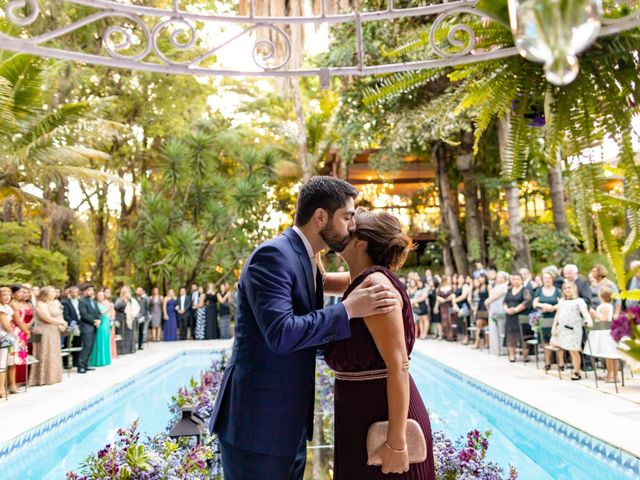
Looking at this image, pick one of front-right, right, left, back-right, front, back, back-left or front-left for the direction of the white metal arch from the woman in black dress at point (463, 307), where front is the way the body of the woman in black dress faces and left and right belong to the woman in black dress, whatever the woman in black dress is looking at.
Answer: front-left

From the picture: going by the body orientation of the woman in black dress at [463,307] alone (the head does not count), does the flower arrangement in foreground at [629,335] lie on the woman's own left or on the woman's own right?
on the woman's own left

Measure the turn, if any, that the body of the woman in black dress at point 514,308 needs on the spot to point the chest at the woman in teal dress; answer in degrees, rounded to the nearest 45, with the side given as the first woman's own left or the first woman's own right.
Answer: approximately 45° to the first woman's own right

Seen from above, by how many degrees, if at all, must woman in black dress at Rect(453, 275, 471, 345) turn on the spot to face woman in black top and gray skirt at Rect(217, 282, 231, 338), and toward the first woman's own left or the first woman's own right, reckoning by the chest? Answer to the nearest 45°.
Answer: approximately 45° to the first woman's own right

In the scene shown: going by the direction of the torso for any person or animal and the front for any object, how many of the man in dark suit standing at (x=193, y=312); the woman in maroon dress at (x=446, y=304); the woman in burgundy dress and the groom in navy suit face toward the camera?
2

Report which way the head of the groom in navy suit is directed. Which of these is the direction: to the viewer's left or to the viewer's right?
to the viewer's right

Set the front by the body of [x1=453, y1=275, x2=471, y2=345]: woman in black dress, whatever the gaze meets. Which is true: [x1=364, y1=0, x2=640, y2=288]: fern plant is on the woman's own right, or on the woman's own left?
on the woman's own left

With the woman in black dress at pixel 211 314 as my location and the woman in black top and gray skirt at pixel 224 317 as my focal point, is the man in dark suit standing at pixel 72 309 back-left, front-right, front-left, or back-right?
back-right

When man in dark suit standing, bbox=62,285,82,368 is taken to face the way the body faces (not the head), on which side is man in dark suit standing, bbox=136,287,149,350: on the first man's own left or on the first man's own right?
on the first man's own left

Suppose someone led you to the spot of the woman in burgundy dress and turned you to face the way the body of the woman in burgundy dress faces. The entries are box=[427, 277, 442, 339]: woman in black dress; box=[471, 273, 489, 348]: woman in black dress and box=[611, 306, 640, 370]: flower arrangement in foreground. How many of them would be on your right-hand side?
2

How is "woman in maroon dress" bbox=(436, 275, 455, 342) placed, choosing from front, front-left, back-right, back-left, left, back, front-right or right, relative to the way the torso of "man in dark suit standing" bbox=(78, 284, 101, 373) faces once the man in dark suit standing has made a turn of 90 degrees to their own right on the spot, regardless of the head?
back-left

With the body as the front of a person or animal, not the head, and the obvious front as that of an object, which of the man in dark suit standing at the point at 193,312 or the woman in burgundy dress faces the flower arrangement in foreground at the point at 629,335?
the man in dark suit standing

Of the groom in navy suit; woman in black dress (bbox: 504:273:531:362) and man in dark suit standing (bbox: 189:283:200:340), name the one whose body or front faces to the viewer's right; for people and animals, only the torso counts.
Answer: the groom in navy suit

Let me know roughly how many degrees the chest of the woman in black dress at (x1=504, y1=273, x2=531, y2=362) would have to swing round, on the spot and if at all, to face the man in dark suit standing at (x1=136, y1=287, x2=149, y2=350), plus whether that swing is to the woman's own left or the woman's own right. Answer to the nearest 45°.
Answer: approximately 45° to the woman's own right

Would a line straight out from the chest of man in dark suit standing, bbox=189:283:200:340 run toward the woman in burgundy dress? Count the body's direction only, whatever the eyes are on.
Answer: yes

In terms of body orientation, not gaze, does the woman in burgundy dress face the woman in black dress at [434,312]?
no

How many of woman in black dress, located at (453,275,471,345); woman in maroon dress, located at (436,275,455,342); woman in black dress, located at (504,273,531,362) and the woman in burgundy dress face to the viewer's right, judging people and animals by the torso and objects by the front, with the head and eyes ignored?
0

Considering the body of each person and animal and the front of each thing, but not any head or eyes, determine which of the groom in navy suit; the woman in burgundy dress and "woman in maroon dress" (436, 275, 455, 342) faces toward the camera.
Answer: the woman in maroon dress
